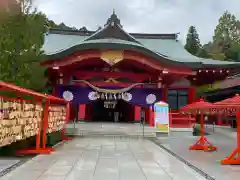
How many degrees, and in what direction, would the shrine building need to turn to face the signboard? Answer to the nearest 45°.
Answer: approximately 45° to its left

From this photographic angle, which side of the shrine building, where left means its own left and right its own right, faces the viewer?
front

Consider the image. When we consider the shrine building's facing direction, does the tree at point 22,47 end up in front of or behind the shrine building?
in front

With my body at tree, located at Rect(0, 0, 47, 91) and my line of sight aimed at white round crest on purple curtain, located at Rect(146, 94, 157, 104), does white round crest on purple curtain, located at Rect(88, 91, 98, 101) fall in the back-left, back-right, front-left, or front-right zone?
front-left

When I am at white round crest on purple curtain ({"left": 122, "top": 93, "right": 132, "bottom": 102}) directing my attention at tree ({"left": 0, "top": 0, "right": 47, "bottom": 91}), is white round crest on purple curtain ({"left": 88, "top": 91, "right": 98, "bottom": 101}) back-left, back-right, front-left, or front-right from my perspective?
front-right

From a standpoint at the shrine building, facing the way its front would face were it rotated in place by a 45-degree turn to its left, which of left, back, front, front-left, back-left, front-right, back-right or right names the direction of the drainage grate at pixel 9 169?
front-right
